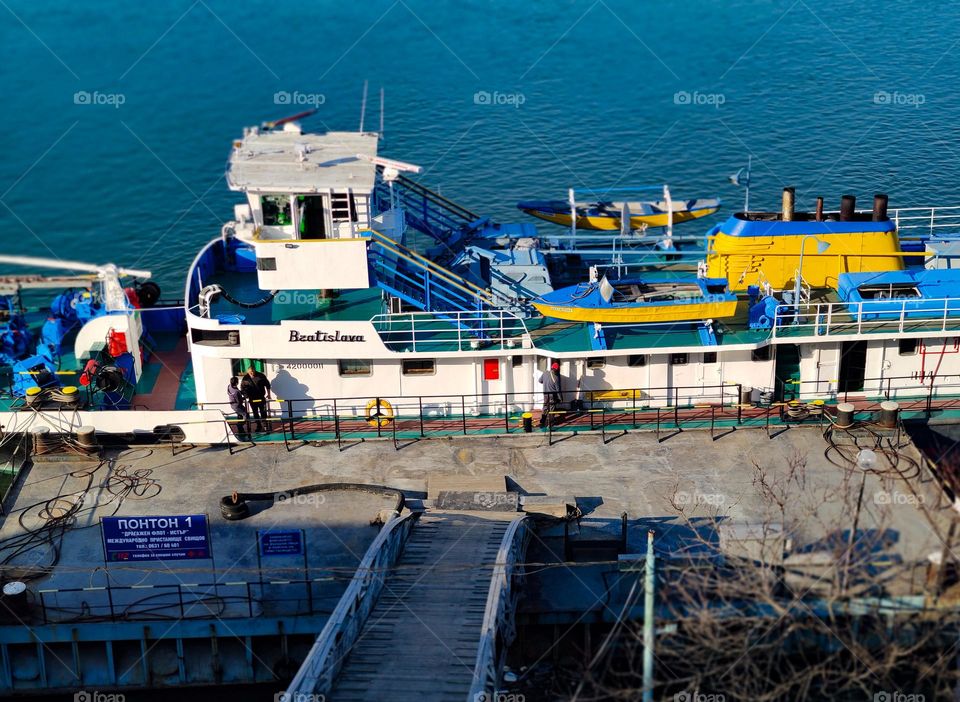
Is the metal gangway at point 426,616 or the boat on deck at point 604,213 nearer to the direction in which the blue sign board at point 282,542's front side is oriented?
the metal gangway

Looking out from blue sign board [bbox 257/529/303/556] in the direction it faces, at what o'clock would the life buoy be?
The life buoy is roughly at 7 o'clock from the blue sign board.

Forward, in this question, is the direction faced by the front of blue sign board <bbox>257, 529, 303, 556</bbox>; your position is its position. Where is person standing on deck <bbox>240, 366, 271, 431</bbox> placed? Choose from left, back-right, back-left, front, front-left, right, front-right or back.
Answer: back

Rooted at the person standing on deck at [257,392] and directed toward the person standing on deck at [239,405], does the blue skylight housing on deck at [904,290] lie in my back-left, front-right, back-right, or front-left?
back-left

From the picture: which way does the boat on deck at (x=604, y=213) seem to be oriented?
to the viewer's left

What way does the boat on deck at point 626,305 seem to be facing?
to the viewer's left

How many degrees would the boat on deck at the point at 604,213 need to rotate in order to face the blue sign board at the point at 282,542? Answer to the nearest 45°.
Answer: approximately 45° to its left

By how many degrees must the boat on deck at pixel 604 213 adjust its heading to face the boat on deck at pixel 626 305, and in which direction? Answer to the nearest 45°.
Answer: approximately 90° to its left

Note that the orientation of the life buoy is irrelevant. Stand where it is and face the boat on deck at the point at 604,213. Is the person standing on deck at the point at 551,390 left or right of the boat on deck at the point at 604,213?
right

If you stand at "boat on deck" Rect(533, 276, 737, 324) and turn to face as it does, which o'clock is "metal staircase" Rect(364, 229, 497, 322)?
The metal staircase is roughly at 12 o'clock from the boat on deck.
